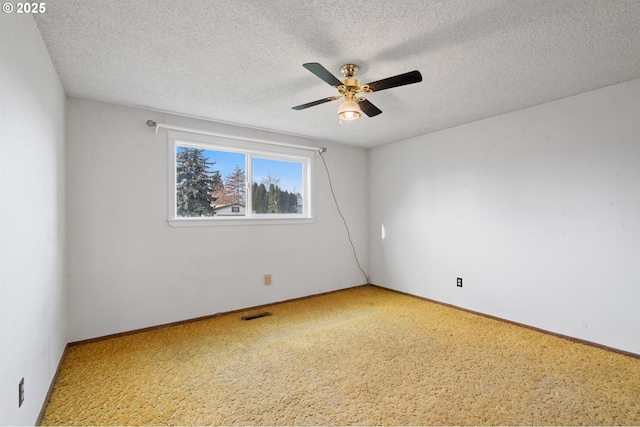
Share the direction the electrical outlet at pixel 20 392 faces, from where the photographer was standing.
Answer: facing to the right of the viewer

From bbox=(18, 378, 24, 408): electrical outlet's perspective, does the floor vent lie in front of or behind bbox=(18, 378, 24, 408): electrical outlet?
in front

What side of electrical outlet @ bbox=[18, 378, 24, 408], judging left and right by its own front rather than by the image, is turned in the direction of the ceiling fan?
front

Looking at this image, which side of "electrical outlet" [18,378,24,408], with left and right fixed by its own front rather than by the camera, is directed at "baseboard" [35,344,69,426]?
left

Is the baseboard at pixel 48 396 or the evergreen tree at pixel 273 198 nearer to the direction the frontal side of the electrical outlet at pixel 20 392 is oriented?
the evergreen tree

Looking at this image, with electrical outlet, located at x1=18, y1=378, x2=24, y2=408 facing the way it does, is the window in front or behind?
in front

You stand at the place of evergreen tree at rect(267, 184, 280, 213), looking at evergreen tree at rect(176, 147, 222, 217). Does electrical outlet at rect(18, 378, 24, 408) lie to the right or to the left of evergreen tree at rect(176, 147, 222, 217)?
left

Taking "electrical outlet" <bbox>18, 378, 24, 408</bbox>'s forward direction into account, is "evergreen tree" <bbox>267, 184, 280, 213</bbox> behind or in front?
in front

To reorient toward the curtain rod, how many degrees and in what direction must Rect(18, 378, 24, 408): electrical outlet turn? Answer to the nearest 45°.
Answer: approximately 45° to its left

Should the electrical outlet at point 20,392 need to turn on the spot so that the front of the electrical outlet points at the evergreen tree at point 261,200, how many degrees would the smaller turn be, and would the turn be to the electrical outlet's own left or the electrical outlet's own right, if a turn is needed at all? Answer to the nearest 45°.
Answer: approximately 45° to the electrical outlet's own left

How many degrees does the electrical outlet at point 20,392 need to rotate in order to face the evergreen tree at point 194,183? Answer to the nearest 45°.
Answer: approximately 45° to its left
